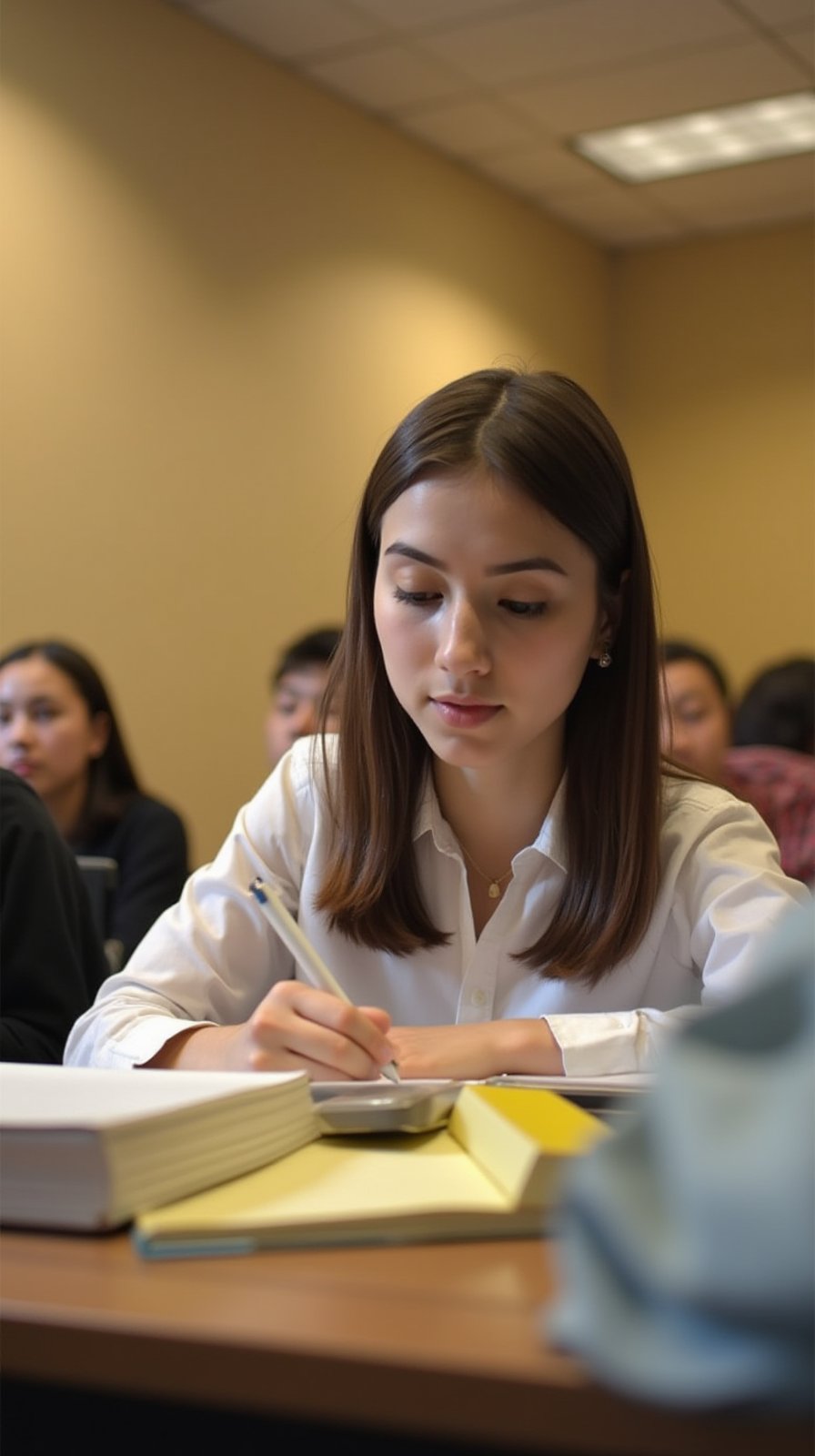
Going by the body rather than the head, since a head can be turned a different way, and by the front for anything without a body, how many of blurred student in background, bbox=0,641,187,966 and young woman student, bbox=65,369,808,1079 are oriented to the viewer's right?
0

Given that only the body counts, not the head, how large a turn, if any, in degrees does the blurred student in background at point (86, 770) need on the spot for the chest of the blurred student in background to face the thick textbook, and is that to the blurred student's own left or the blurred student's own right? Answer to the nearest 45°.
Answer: approximately 45° to the blurred student's own left

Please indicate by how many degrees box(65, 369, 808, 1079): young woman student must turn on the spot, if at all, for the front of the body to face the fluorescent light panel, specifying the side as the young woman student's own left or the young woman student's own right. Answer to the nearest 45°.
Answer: approximately 180°

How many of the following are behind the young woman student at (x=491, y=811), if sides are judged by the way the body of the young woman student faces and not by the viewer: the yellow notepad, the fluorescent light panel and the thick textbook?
1

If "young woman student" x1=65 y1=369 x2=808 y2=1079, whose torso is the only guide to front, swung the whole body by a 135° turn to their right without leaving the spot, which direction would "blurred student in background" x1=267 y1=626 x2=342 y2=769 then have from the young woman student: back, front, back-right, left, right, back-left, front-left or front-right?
front-right

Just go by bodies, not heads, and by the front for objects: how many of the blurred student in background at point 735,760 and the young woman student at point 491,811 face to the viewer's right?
0

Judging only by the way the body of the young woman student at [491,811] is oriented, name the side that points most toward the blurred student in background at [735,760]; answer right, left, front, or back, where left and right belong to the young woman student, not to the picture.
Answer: back

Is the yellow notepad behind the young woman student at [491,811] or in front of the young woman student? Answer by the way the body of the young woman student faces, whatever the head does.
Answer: in front

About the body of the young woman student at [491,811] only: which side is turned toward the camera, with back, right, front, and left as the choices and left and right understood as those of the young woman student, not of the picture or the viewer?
front

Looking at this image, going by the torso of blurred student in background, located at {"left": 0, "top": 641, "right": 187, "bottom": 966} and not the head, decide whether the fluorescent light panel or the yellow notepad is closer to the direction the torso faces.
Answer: the yellow notepad

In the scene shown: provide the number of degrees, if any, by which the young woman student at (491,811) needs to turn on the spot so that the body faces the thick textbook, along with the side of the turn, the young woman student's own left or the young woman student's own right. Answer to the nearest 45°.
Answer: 0° — they already face it
